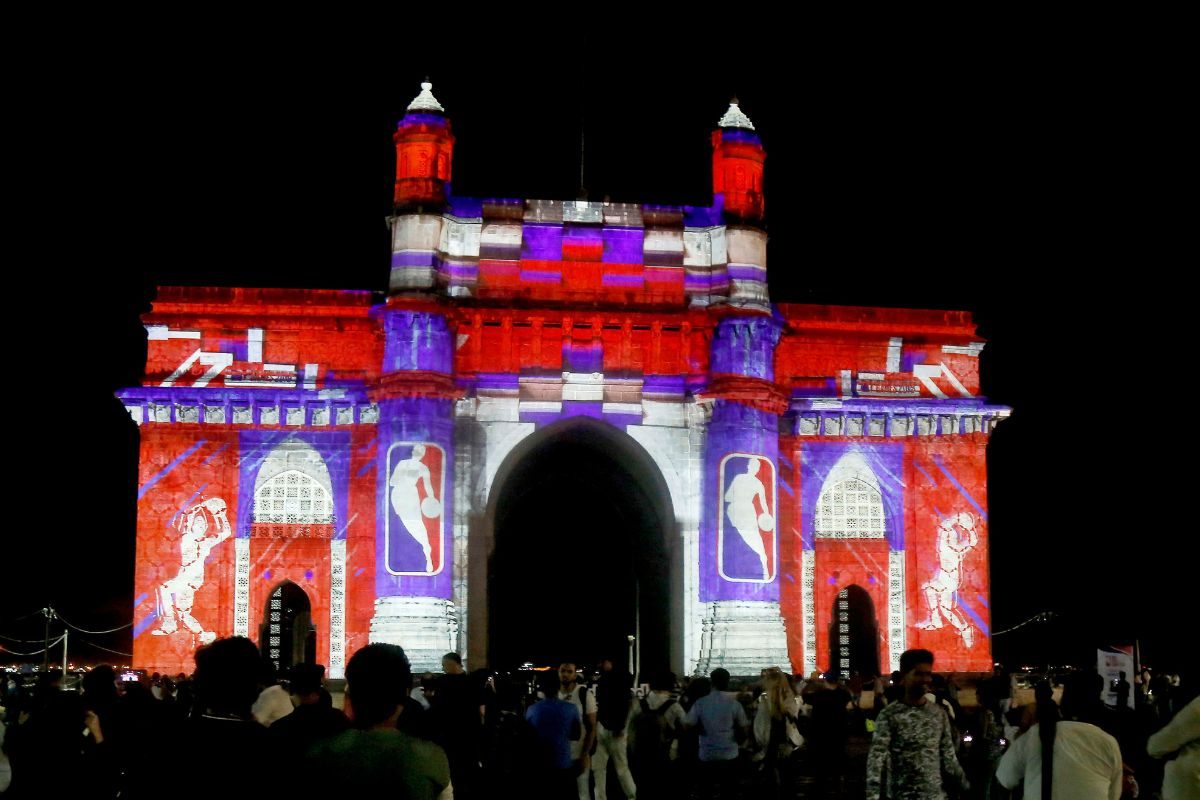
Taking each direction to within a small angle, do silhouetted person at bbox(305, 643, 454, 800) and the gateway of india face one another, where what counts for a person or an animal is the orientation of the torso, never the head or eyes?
yes

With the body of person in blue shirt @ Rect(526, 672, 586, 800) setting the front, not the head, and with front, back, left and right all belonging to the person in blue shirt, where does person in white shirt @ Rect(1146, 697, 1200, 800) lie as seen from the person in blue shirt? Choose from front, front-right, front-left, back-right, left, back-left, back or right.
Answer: back-right

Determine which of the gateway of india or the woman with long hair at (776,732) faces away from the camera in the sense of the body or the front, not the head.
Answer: the woman with long hair

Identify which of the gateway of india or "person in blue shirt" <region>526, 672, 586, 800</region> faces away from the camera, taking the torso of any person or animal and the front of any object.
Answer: the person in blue shirt

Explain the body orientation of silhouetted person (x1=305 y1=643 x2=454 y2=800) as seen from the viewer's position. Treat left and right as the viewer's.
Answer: facing away from the viewer

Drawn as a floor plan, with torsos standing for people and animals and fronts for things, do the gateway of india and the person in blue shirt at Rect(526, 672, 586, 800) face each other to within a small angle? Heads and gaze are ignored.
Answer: yes

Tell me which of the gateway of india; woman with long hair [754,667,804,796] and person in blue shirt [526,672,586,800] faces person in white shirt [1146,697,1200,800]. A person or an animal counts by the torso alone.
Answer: the gateway of india

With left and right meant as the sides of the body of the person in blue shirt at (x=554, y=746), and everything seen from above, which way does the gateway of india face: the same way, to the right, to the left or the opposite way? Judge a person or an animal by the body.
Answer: the opposite way

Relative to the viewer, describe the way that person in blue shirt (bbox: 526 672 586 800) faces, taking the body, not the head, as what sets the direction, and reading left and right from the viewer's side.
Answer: facing away from the viewer

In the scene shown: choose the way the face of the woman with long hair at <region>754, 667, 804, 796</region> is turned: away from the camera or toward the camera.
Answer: away from the camera
